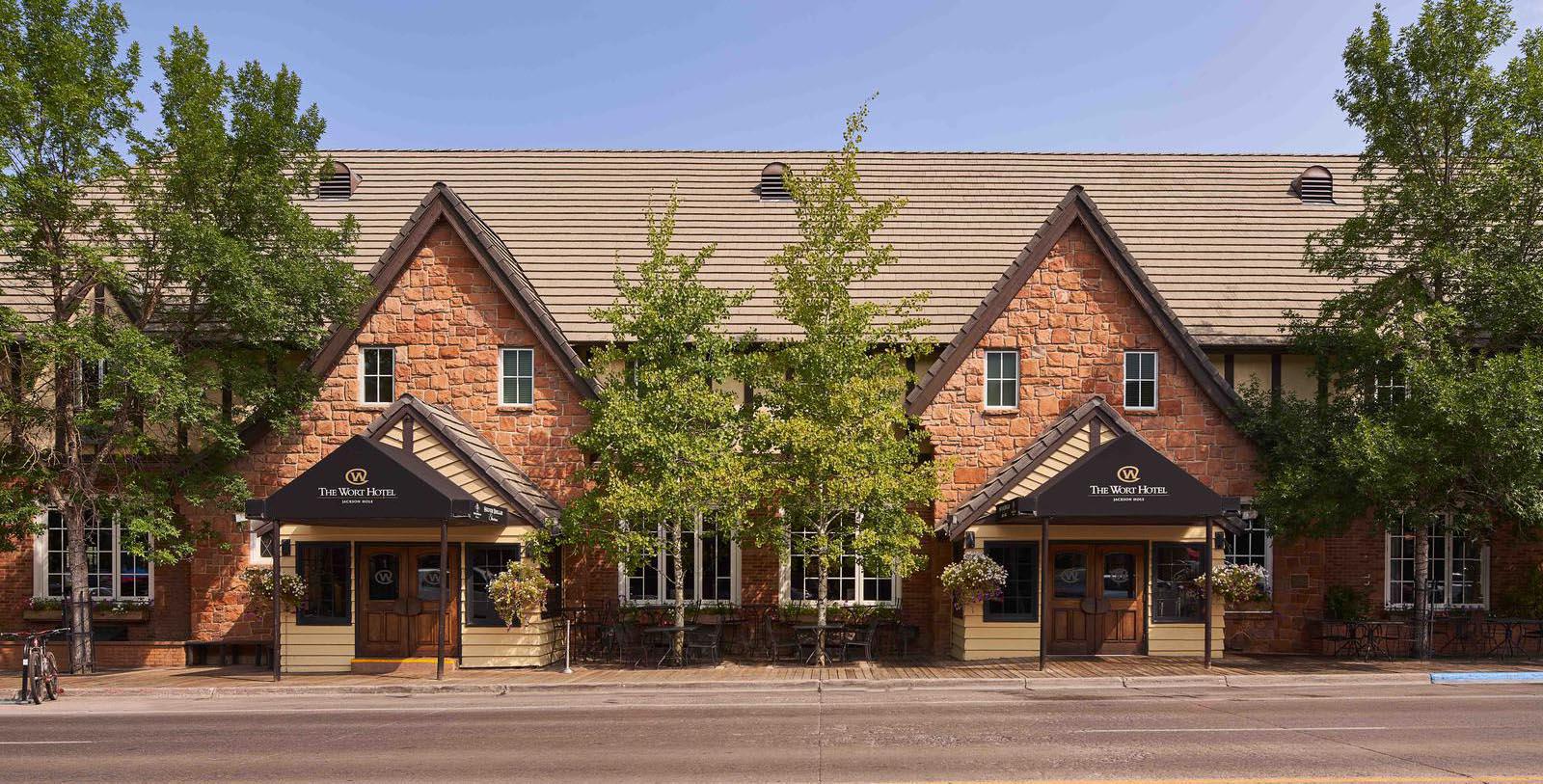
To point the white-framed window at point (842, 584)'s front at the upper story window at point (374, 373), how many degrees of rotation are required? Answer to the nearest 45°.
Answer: approximately 90° to its right

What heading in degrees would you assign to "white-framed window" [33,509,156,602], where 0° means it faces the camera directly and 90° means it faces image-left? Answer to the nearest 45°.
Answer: approximately 0°

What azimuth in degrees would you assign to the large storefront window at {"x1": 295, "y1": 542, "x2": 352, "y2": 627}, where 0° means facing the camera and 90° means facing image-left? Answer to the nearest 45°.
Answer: approximately 0°
